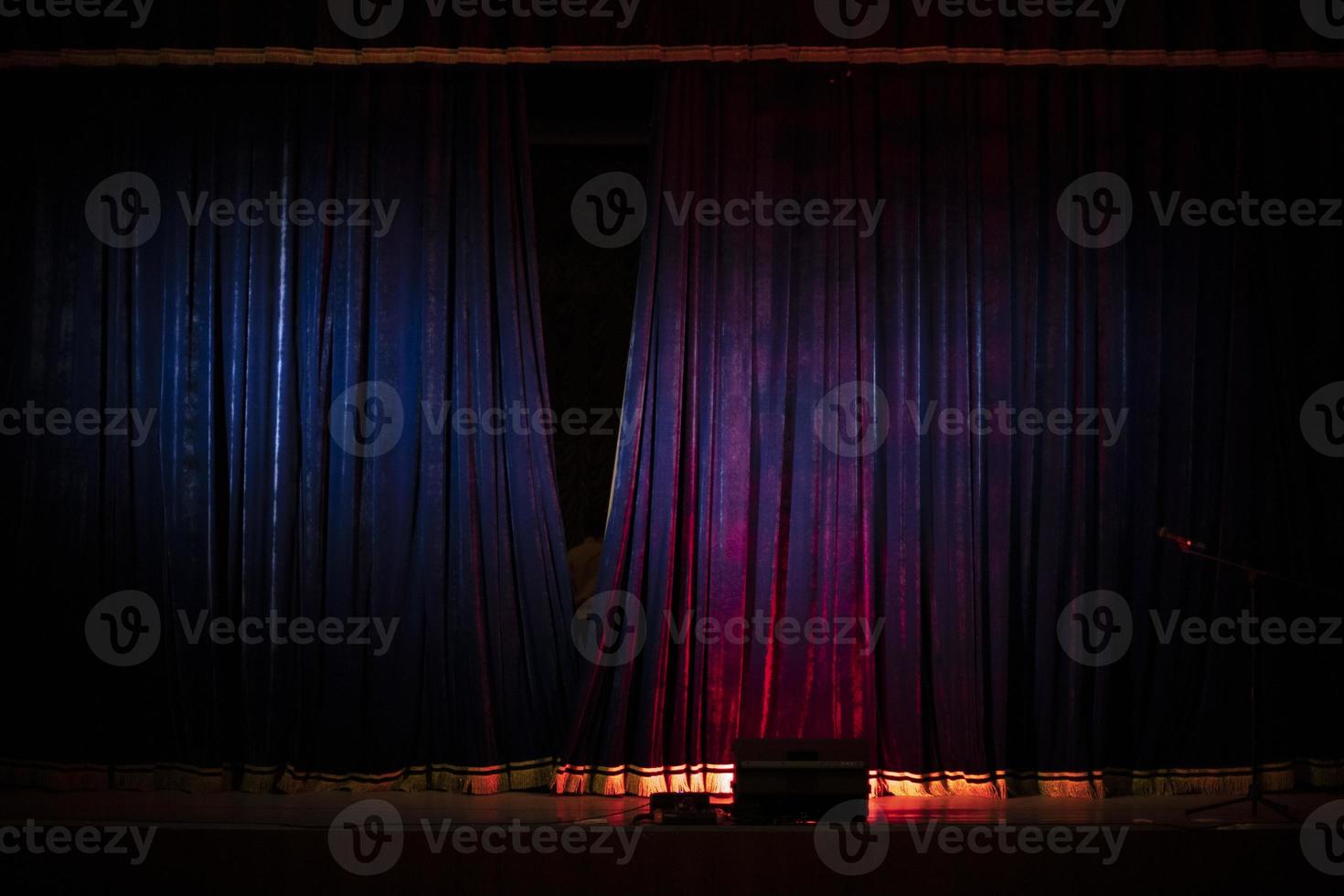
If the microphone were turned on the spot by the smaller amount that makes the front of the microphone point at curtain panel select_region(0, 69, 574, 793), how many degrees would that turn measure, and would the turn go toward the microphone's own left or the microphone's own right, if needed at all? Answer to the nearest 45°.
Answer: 0° — it already faces it

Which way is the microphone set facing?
to the viewer's left
